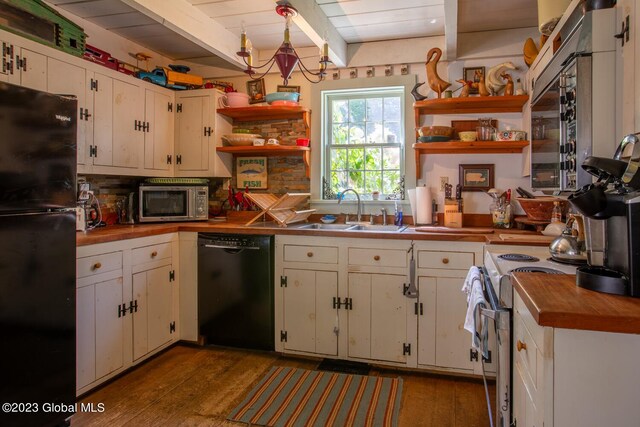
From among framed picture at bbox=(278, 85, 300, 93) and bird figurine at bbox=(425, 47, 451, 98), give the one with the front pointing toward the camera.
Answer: the framed picture

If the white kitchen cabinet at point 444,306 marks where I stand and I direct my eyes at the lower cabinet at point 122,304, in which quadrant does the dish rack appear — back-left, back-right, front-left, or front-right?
front-right

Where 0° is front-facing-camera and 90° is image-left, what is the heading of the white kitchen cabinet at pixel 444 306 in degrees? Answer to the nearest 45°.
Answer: approximately 0°

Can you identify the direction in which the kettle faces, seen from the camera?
facing to the left of the viewer

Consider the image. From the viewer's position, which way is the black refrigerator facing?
facing the viewer and to the right of the viewer

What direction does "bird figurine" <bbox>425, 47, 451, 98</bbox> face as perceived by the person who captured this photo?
facing to the left of the viewer

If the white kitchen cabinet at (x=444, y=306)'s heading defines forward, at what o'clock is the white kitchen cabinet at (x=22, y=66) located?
the white kitchen cabinet at (x=22, y=66) is roughly at 2 o'clock from the white kitchen cabinet at (x=444, y=306).

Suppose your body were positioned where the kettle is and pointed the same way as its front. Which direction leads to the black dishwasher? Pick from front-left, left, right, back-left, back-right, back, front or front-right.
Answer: front

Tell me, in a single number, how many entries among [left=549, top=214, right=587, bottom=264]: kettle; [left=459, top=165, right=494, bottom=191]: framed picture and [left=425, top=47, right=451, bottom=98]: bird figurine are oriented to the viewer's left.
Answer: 2

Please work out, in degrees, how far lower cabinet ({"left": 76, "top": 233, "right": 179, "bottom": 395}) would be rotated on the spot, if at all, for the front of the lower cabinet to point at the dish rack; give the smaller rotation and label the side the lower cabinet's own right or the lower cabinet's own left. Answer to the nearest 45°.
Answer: approximately 45° to the lower cabinet's own left

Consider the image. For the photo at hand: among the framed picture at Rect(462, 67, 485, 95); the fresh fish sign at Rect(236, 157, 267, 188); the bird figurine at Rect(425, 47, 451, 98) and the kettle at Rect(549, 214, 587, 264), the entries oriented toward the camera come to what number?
2

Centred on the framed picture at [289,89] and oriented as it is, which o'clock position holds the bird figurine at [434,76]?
The bird figurine is roughly at 10 o'clock from the framed picture.

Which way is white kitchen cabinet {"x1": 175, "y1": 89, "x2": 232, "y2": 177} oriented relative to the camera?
toward the camera

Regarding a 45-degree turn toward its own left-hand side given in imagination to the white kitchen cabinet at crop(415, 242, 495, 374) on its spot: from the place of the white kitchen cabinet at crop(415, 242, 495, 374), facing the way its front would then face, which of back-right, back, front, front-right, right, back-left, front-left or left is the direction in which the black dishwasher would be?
back-right
